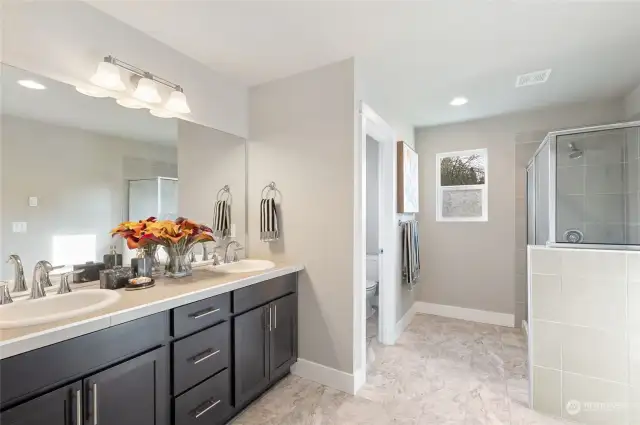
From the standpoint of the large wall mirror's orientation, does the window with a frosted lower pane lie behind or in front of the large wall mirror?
in front

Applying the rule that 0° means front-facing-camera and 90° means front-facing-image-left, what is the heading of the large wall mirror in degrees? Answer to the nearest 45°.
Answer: approximately 315°

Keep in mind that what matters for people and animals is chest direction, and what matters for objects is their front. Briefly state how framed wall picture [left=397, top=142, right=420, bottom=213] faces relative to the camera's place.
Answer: facing to the right of the viewer

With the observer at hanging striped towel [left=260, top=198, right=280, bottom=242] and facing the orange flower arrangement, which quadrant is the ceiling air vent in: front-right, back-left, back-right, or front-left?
back-left

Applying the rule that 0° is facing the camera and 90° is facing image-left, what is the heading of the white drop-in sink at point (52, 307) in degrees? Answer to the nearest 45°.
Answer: approximately 315°

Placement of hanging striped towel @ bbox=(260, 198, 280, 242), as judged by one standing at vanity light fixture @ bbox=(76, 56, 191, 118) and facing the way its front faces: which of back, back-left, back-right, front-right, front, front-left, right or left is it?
front-left

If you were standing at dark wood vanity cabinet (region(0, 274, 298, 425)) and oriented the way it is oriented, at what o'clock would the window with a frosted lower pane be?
The window with a frosted lower pane is roughly at 10 o'clock from the dark wood vanity cabinet.

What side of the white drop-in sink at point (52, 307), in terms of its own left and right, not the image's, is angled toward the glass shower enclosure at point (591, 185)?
front

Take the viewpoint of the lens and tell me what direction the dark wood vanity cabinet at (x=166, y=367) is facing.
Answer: facing the viewer and to the right of the viewer

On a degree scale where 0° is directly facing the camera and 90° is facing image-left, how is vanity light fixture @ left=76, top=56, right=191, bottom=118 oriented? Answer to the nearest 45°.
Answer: approximately 315°
